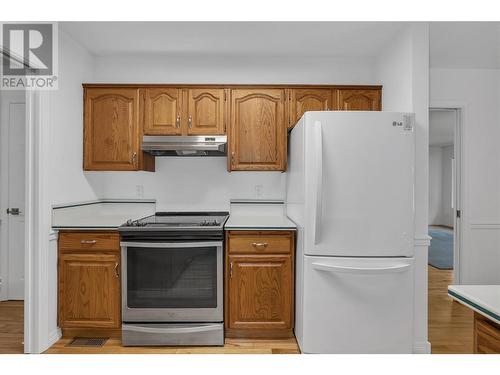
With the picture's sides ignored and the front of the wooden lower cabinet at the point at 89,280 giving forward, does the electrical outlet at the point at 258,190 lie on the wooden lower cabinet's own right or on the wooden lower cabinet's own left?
on the wooden lower cabinet's own left

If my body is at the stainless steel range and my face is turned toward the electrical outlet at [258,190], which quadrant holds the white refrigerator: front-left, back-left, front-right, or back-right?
front-right

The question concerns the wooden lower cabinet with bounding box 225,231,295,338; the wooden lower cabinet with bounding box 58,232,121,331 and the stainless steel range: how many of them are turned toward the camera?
3

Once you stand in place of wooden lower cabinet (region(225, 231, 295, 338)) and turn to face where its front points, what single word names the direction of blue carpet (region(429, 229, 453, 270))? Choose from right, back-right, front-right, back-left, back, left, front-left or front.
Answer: back-left

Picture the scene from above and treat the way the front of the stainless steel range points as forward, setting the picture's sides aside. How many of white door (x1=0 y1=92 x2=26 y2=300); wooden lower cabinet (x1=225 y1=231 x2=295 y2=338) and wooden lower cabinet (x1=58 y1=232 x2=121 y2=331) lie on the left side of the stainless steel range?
1

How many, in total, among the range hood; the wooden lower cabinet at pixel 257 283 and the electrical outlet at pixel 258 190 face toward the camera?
3

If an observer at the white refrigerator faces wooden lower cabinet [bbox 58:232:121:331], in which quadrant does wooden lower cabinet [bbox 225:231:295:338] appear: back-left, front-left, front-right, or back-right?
front-right

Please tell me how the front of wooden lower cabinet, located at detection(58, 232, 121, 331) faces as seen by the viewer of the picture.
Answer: facing the viewer

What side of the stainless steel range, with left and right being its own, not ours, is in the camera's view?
front

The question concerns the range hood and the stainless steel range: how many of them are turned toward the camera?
2

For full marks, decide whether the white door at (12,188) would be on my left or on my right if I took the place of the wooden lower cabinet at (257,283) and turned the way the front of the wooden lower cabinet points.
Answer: on my right
